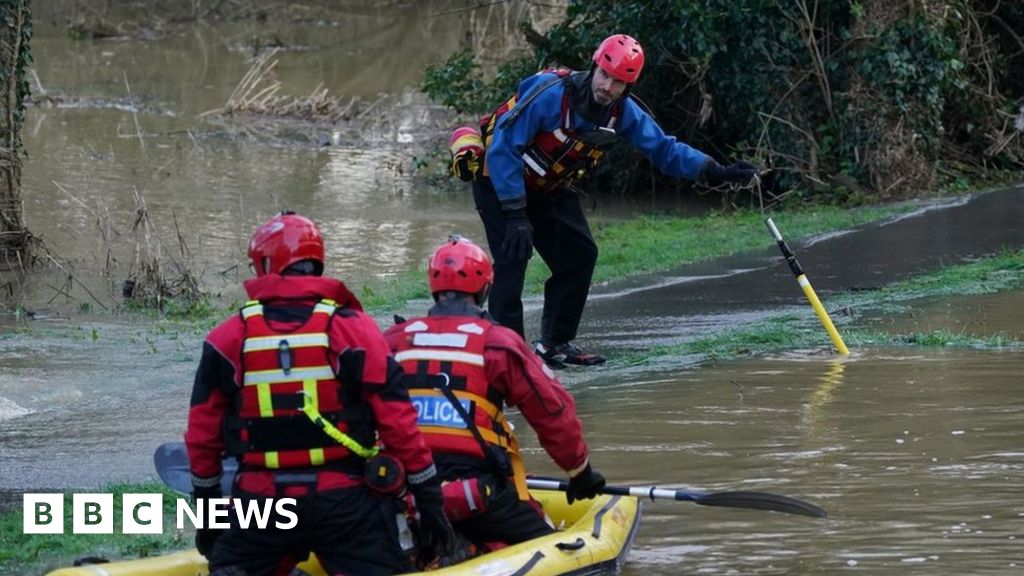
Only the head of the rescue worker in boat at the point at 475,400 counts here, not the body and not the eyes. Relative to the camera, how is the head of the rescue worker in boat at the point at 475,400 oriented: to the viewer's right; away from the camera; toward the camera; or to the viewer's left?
away from the camera

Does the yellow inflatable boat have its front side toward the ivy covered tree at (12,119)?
no

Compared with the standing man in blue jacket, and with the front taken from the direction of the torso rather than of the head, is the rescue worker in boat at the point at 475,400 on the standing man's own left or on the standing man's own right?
on the standing man's own right

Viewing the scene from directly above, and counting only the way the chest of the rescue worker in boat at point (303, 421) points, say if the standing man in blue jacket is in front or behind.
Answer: in front

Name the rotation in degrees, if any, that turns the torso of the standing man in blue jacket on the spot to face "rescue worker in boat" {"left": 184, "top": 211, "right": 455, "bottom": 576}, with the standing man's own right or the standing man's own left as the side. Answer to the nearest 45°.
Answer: approximately 45° to the standing man's own right

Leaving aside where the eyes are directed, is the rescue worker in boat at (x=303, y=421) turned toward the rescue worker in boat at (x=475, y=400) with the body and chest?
no

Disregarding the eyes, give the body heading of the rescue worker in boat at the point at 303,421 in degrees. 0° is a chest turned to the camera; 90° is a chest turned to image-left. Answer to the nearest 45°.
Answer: approximately 180°

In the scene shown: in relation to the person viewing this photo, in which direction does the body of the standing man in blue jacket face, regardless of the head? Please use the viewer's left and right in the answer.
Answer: facing the viewer and to the right of the viewer
